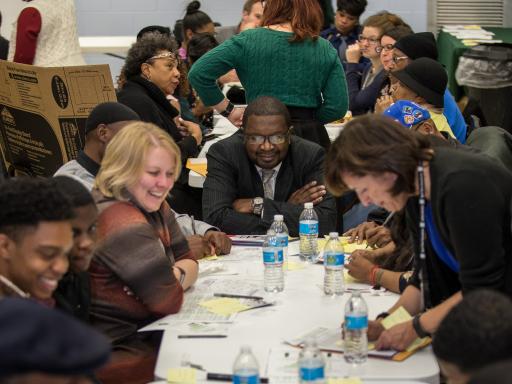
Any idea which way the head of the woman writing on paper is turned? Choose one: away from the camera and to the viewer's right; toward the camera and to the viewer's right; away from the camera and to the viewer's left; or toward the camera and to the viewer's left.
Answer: toward the camera and to the viewer's left

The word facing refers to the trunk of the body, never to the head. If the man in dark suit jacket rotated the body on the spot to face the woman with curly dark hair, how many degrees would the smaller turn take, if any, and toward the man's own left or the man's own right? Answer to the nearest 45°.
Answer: approximately 135° to the man's own right

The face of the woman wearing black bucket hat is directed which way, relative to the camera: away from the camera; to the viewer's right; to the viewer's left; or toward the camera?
to the viewer's left

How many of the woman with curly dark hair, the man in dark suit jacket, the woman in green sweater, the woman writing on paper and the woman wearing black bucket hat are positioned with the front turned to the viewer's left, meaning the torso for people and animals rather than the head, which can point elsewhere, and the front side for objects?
2

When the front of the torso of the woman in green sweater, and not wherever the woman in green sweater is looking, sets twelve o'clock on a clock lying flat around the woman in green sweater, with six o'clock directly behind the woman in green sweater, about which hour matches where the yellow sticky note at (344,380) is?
The yellow sticky note is roughly at 6 o'clock from the woman in green sweater.

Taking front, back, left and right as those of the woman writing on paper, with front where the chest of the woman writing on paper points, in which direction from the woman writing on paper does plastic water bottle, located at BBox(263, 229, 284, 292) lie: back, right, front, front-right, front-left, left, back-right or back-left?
front-right

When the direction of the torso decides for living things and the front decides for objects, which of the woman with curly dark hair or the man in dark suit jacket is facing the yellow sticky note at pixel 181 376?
the man in dark suit jacket

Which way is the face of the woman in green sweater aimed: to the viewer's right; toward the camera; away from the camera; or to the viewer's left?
away from the camera

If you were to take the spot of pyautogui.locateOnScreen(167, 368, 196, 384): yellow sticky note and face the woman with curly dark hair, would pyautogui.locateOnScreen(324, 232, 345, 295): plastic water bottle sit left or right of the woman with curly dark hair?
right

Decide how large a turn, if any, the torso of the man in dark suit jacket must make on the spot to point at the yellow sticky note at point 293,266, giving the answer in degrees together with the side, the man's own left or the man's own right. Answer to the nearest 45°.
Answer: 0° — they already face it

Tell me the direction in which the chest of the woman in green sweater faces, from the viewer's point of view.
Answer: away from the camera

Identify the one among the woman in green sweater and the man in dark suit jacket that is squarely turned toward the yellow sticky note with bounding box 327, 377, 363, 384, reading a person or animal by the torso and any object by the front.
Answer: the man in dark suit jacket

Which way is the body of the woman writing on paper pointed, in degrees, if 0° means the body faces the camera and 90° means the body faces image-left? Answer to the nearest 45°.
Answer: approximately 90°

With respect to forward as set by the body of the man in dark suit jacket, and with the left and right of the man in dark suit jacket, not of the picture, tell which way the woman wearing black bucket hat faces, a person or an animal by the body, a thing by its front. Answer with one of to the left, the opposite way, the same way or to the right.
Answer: to the right
